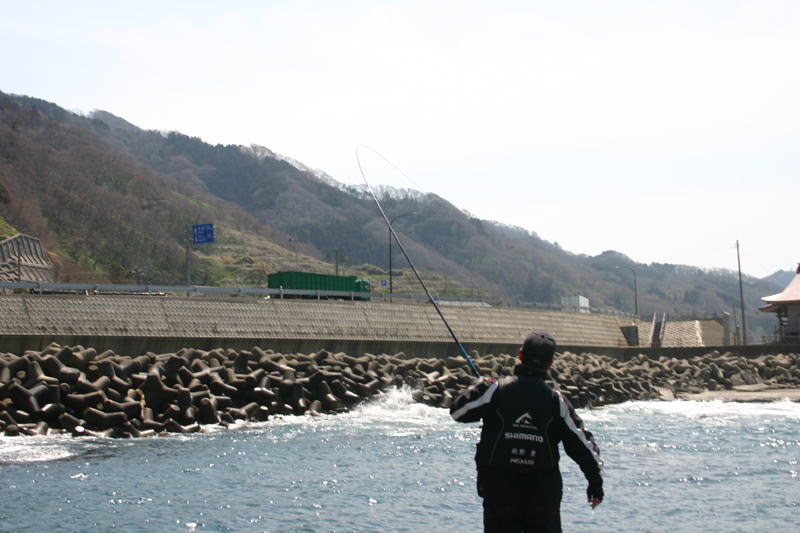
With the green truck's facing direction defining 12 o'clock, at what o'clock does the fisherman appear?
The fisherman is roughly at 3 o'clock from the green truck.

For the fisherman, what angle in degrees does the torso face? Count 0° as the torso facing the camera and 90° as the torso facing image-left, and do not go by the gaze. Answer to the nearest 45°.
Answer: approximately 180°

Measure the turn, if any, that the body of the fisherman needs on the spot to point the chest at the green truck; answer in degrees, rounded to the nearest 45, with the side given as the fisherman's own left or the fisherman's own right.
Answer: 0° — they already face it

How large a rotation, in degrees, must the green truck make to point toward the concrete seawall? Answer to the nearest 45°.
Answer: approximately 90° to its right

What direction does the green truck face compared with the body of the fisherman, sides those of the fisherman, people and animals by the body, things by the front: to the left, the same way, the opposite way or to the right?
to the right

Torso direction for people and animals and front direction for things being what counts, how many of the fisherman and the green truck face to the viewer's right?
1

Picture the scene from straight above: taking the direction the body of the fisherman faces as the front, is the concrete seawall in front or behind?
in front

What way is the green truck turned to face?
to the viewer's right
